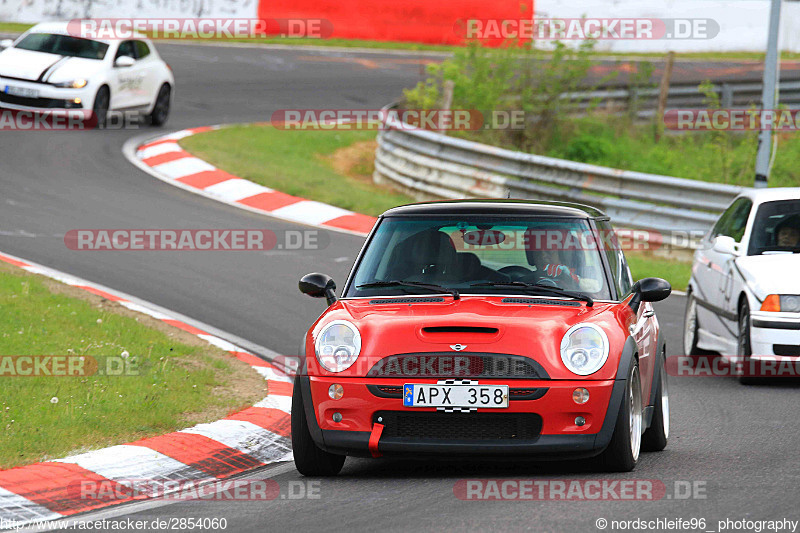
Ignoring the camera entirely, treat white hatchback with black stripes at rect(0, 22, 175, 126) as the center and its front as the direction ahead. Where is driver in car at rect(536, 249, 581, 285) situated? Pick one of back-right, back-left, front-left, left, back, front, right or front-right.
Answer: front-left

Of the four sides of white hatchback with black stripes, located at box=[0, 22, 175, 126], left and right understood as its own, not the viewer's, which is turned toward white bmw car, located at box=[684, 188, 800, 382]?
left

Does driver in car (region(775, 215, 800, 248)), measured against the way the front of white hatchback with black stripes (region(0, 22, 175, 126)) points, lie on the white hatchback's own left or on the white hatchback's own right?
on the white hatchback's own left

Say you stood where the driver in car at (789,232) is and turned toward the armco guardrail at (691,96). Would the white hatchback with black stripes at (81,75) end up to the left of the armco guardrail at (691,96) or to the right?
left

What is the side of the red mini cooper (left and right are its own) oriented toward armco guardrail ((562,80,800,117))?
back

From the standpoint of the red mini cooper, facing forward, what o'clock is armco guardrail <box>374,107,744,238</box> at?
The armco guardrail is roughly at 6 o'clock from the red mini cooper.

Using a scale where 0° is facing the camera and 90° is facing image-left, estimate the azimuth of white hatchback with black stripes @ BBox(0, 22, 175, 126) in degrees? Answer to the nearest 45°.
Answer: approximately 45°

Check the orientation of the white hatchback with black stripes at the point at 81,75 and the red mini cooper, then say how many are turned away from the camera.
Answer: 0

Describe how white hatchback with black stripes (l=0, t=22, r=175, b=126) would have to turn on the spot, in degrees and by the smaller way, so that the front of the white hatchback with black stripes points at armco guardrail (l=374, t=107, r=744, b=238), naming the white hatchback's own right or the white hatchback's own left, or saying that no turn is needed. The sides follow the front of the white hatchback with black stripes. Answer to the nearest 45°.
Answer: approximately 90° to the white hatchback's own left

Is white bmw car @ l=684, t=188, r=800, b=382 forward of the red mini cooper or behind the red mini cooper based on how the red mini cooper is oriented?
behind

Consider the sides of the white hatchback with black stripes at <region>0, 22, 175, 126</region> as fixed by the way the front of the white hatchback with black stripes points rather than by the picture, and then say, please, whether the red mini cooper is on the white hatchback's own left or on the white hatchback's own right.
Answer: on the white hatchback's own left

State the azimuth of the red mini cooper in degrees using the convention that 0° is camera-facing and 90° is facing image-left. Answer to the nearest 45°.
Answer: approximately 0°

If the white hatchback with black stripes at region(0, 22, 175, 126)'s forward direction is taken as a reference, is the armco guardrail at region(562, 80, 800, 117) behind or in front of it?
behind
